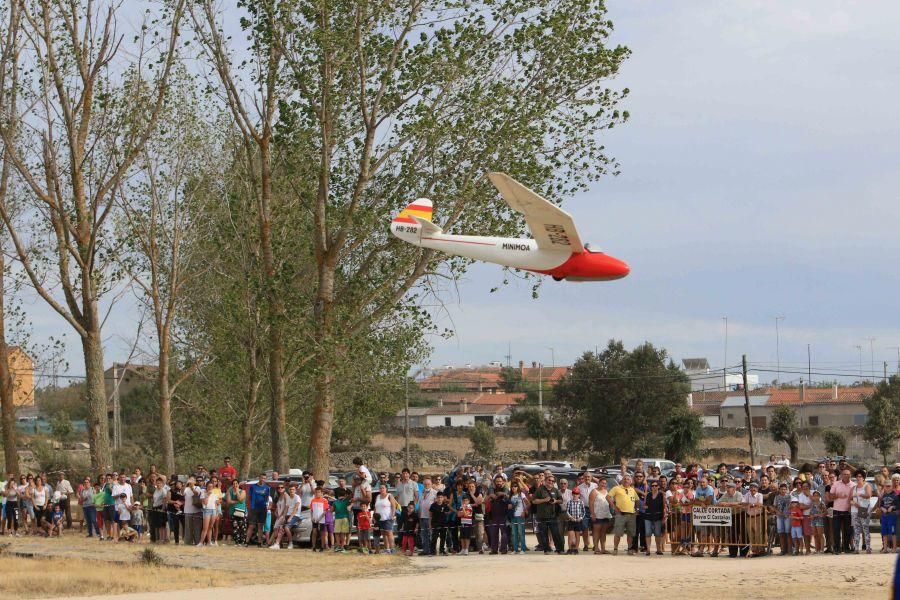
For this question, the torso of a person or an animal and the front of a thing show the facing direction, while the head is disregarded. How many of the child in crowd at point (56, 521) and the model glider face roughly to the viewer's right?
1

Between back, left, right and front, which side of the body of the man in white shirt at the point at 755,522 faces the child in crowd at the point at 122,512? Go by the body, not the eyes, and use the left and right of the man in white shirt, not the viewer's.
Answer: right

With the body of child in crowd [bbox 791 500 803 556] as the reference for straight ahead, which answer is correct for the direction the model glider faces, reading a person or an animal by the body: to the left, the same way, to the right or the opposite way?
to the left

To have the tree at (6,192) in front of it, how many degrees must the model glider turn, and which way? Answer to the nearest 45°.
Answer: approximately 135° to its left

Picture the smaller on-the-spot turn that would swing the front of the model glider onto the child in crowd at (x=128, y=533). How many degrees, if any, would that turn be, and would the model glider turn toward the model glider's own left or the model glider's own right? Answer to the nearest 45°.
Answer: approximately 135° to the model glider's own left

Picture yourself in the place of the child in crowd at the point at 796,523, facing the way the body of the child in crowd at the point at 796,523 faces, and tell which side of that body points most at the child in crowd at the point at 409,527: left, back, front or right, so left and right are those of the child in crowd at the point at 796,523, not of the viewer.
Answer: right

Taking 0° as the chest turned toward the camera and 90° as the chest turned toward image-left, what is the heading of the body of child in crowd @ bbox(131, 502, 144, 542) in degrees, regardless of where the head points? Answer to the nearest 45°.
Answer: approximately 0°
